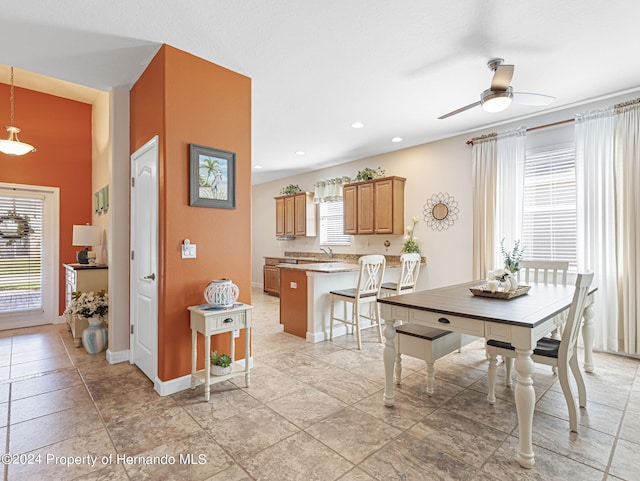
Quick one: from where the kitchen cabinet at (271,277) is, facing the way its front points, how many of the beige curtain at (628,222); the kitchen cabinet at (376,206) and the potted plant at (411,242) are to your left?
3

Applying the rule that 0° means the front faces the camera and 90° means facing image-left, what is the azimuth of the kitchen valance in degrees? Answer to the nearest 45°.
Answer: approximately 45°

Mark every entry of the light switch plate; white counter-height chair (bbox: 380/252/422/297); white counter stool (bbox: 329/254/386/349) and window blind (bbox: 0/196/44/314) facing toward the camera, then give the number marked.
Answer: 2

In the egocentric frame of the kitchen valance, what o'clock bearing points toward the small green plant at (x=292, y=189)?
The small green plant is roughly at 3 o'clock from the kitchen valance.

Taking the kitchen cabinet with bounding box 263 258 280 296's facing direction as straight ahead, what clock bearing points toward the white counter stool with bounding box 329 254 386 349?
The white counter stool is roughly at 10 o'clock from the kitchen cabinet.

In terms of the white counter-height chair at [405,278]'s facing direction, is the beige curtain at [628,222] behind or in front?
behind

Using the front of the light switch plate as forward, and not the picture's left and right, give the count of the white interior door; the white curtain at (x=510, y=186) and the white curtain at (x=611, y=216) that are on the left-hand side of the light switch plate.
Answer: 2

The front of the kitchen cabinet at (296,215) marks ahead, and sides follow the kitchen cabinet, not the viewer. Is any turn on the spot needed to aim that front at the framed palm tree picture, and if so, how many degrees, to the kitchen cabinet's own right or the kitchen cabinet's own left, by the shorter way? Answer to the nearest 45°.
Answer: approximately 45° to the kitchen cabinet's own left

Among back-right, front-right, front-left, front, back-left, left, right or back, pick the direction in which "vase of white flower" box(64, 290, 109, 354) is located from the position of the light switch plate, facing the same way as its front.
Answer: back-right

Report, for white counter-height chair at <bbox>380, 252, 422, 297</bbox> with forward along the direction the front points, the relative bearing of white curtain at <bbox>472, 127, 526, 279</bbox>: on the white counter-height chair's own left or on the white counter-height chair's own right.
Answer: on the white counter-height chair's own right

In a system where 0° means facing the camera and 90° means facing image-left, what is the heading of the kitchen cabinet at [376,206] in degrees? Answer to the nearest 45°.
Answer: approximately 45°

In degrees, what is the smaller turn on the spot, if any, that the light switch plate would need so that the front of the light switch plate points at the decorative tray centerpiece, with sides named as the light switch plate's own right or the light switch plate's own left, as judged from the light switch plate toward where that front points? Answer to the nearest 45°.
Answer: approximately 45° to the light switch plate's own left

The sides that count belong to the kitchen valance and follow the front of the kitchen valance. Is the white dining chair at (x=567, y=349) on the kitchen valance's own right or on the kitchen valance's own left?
on the kitchen valance's own left
